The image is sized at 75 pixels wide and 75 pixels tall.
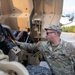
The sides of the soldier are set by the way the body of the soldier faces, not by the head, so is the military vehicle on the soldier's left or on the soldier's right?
on the soldier's right

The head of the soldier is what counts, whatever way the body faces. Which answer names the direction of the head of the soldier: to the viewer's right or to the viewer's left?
to the viewer's left
